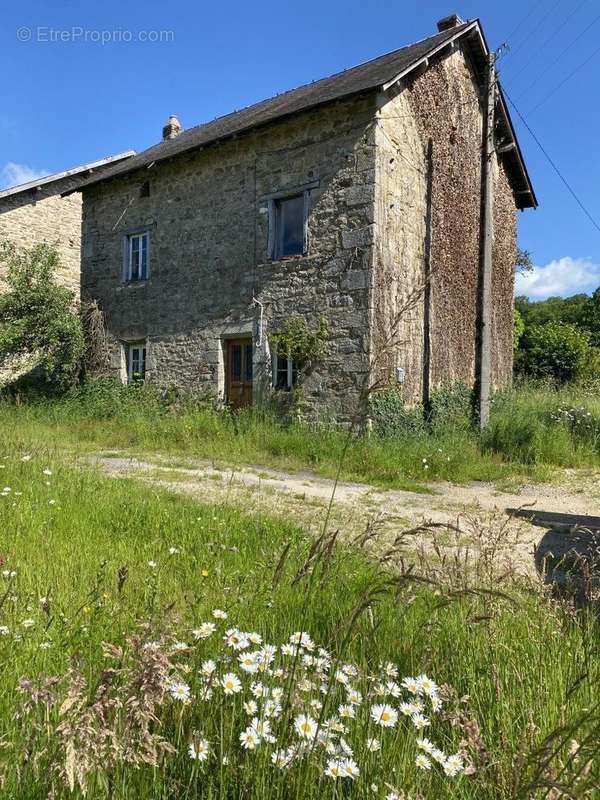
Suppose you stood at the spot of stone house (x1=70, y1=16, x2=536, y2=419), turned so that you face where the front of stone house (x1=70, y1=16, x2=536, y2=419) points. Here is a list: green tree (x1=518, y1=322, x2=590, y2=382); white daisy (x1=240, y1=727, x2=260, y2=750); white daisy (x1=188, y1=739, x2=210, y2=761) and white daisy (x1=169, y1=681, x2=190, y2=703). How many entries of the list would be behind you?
1

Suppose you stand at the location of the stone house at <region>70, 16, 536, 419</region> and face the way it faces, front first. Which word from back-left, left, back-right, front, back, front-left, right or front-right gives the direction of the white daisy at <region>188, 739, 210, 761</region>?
front-left

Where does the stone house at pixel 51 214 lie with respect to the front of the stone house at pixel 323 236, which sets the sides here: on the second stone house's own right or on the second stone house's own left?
on the second stone house's own right

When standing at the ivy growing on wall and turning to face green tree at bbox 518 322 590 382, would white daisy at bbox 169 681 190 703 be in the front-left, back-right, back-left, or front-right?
back-right

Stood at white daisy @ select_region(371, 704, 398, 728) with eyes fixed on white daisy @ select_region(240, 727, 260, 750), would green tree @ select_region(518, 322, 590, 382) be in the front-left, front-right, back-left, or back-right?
back-right

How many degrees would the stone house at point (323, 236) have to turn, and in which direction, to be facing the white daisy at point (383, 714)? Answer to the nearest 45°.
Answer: approximately 45° to its left

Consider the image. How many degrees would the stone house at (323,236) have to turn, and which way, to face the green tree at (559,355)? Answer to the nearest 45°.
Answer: approximately 180°

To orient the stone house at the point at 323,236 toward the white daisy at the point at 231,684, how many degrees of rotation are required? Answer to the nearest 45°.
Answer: approximately 45° to its left

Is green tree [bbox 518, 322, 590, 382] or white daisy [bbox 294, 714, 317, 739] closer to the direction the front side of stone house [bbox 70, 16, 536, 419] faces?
the white daisy

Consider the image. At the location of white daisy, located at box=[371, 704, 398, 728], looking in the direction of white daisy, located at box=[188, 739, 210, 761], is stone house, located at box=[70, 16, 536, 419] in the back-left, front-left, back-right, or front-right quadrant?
back-right

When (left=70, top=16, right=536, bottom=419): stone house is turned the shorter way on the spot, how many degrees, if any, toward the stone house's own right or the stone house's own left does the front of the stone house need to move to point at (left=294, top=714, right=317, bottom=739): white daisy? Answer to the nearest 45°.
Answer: approximately 45° to the stone house's own left

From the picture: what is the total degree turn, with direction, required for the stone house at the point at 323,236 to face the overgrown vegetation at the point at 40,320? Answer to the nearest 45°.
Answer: approximately 45° to its right

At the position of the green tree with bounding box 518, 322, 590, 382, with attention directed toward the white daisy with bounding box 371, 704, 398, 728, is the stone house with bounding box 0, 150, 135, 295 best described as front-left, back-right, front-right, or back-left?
front-right

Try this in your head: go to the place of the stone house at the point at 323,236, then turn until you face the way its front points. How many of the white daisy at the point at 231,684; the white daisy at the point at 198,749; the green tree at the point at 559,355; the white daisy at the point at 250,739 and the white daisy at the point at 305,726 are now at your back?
1

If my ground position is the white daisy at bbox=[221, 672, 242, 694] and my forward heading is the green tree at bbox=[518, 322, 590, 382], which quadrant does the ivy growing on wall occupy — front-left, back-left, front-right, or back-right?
front-left
